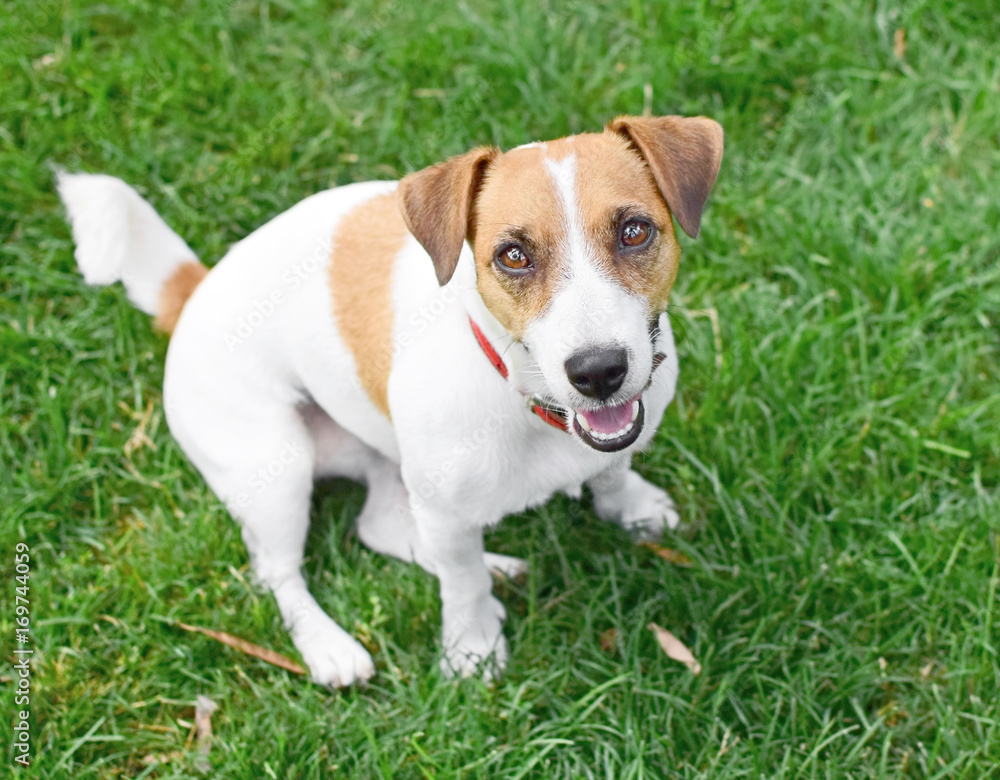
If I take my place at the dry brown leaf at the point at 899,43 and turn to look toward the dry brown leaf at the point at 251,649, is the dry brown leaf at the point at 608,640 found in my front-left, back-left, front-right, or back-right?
front-left

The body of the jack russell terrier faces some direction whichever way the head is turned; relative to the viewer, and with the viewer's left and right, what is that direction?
facing the viewer and to the right of the viewer

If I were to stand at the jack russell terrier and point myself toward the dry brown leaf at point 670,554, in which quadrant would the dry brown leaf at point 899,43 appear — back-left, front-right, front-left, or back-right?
front-left

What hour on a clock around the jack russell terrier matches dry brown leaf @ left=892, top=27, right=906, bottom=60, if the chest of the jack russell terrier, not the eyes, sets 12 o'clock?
The dry brown leaf is roughly at 9 o'clock from the jack russell terrier.

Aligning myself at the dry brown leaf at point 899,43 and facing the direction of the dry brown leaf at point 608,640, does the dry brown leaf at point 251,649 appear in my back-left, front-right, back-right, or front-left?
front-right

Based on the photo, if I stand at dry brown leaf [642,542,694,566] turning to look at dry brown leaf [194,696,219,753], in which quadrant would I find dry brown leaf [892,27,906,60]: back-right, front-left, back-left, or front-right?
back-right
